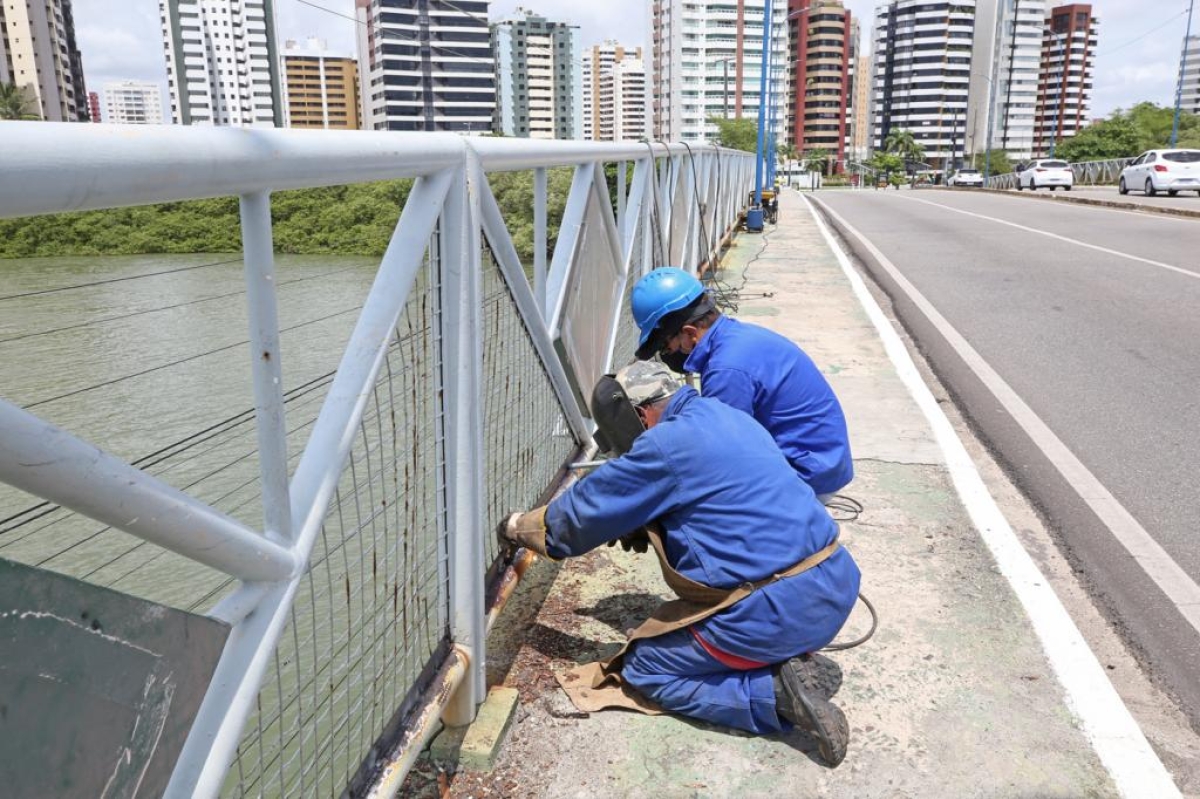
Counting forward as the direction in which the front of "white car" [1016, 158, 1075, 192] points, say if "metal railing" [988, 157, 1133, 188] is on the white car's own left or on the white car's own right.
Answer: on the white car's own right

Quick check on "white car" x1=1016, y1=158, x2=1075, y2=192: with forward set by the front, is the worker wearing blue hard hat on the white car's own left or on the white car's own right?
on the white car's own left

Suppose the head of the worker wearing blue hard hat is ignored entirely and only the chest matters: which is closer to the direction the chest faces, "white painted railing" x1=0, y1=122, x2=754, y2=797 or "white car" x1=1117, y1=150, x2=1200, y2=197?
the white painted railing

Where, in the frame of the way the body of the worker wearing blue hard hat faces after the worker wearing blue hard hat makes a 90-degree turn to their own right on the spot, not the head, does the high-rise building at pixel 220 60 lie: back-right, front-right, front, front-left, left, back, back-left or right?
front-left

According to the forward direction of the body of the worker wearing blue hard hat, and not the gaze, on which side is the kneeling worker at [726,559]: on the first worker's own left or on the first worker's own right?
on the first worker's own left

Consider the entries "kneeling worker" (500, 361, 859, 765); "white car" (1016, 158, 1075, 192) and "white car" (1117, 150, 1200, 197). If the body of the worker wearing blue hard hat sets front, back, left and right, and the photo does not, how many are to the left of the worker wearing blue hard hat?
1

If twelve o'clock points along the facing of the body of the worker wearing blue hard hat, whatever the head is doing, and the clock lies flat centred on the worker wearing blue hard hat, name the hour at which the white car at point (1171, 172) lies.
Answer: The white car is roughly at 4 o'clock from the worker wearing blue hard hat.

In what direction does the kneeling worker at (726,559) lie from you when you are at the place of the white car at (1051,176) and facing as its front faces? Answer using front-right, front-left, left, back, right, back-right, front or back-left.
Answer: back-left

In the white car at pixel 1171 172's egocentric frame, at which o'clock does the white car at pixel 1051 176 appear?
the white car at pixel 1051 176 is roughly at 1 o'clock from the white car at pixel 1171 172.

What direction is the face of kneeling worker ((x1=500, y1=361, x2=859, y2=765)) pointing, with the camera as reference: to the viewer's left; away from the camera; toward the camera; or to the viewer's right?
to the viewer's left

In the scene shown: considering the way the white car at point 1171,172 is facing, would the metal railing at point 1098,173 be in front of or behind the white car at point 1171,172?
in front

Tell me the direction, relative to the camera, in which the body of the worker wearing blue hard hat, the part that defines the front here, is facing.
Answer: to the viewer's left

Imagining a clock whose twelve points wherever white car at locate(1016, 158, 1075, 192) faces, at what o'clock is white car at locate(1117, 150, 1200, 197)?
white car at locate(1117, 150, 1200, 197) is roughly at 7 o'clock from white car at locate(1016, 158, 1075, 192).

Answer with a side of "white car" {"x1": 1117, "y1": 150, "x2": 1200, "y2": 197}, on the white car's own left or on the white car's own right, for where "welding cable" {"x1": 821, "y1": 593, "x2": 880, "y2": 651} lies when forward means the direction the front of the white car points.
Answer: on the white car's own left
